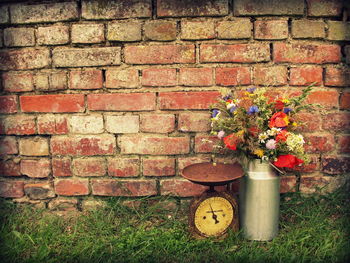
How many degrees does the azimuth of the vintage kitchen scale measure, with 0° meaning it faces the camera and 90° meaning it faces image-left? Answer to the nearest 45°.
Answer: approximately 0°
